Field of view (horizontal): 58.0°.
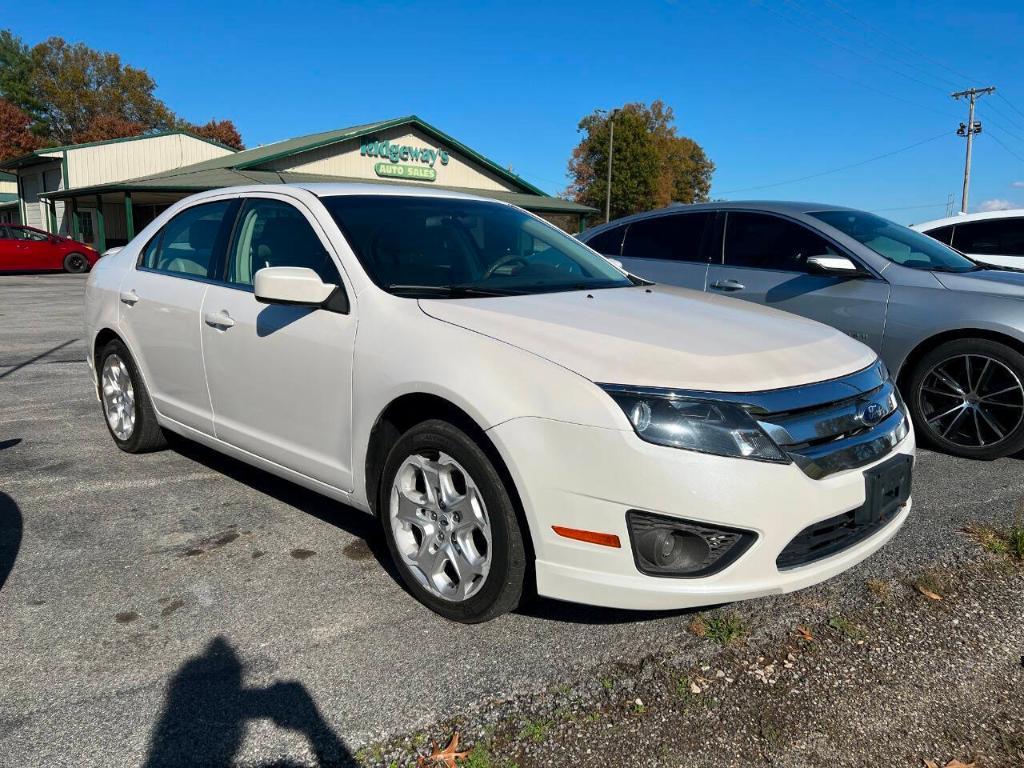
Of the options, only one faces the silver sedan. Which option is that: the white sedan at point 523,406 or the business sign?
the business sign

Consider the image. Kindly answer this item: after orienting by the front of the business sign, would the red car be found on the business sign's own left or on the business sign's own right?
on the business sign's own right

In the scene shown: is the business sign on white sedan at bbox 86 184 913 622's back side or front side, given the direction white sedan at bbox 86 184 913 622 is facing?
on the back side

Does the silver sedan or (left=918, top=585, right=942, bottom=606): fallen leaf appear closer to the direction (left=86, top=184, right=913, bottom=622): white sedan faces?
the fallen leaf
